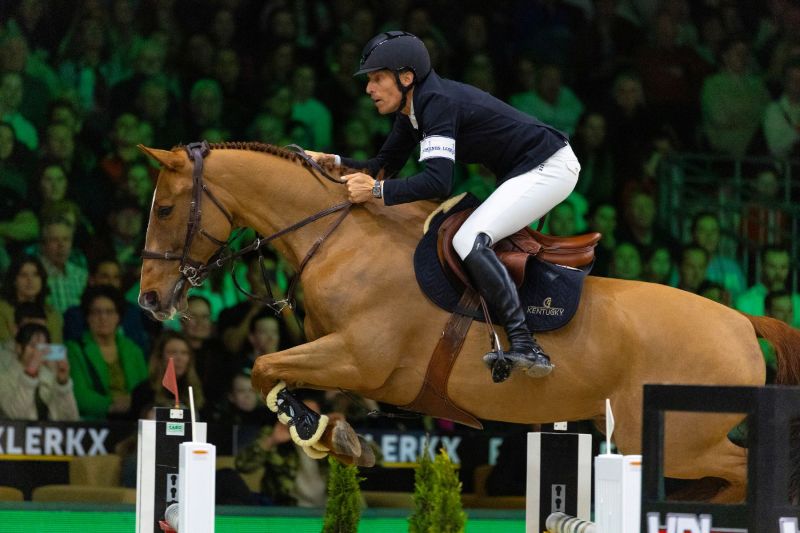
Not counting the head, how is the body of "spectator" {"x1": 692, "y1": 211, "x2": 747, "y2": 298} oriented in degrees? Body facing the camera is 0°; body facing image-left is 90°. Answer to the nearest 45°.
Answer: approximately 0°

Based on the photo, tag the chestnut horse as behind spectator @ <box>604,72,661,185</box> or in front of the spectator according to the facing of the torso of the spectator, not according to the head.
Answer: in front

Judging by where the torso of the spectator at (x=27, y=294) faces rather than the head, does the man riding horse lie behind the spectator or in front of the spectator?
in front

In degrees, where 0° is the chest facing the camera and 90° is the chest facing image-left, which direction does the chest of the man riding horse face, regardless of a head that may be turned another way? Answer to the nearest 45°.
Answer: approximately 90°

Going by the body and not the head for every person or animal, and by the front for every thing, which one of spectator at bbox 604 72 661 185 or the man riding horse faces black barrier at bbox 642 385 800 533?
the spectator
